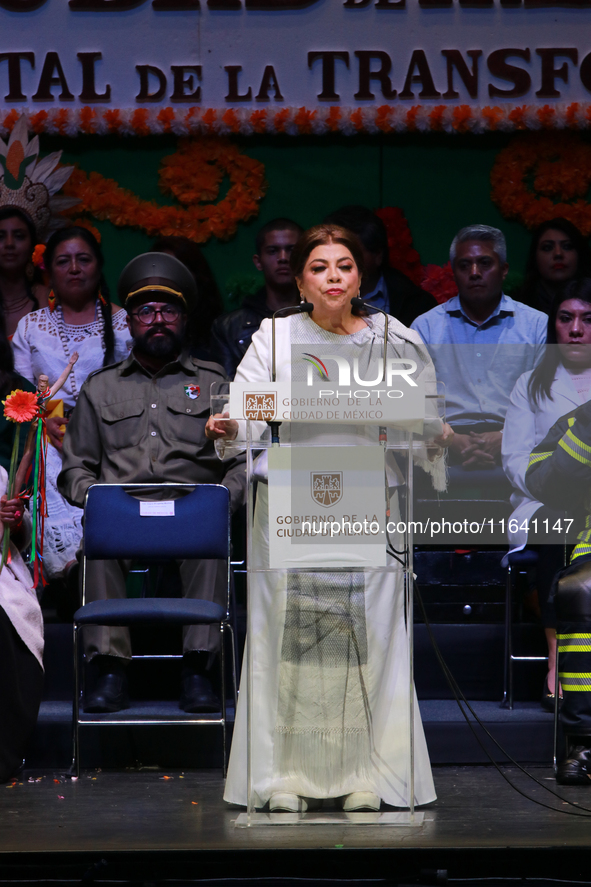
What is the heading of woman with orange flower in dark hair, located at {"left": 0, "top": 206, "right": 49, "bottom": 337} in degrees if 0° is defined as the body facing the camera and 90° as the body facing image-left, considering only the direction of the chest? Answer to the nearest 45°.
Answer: approximately 0°

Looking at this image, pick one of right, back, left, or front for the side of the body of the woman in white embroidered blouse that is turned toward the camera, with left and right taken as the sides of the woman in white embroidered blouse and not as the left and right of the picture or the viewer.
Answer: front

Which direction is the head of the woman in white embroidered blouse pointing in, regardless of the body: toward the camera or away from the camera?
toward the camera

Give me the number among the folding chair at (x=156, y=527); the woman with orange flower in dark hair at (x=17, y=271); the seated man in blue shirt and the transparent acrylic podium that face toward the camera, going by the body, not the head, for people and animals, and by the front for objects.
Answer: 4

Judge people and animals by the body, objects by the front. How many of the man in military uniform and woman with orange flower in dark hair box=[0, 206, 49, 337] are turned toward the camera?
2

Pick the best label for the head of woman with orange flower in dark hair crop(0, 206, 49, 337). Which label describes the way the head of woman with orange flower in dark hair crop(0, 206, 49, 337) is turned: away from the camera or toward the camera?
toward the camera

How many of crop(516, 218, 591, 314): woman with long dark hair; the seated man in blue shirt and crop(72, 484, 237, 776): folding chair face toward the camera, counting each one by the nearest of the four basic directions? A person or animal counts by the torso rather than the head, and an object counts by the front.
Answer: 3

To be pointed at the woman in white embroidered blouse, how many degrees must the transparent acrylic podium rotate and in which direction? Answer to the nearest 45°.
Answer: approximately 135° to its right

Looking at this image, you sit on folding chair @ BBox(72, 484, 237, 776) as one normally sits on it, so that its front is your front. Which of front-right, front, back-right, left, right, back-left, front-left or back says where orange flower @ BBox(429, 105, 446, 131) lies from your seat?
back-left

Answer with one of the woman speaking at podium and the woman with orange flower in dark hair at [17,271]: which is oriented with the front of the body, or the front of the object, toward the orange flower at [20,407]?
the woman with orange flower in dark hair

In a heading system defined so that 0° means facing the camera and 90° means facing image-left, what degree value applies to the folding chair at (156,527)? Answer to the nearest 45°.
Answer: approximately 0°

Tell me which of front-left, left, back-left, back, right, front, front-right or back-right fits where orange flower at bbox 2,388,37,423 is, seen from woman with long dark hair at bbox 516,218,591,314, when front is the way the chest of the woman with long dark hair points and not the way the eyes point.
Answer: front-right

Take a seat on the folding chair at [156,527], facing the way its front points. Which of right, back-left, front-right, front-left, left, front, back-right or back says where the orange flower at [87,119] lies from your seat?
back

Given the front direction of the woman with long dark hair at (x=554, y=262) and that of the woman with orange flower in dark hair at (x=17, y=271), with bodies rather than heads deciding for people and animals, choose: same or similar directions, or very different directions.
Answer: same or similar directions

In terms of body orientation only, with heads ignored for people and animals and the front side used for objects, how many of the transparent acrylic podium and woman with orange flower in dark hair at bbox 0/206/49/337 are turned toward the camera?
2
